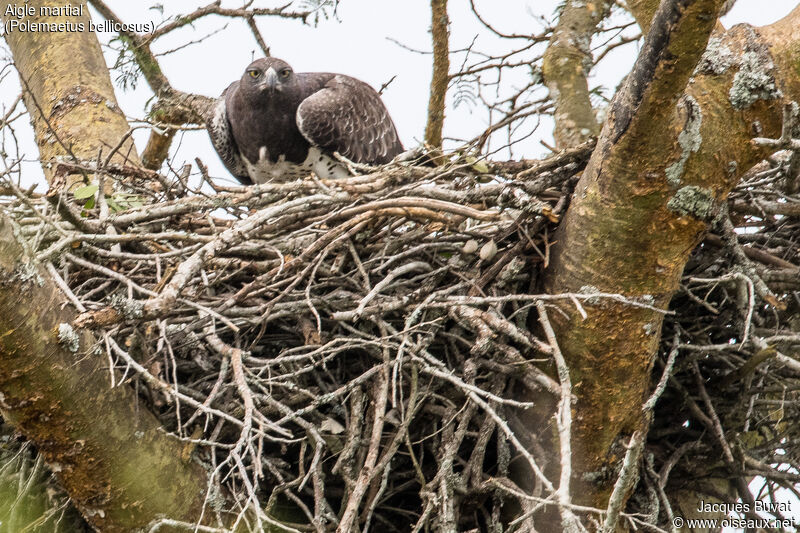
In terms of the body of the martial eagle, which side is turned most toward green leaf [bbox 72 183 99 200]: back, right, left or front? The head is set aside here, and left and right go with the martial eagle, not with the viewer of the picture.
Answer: front

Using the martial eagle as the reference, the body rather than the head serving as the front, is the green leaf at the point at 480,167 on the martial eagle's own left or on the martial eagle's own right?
on the martial eagle's own left

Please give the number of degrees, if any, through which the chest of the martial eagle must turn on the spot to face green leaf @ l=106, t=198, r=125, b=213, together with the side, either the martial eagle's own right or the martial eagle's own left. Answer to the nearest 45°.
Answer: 0° — it already faces it

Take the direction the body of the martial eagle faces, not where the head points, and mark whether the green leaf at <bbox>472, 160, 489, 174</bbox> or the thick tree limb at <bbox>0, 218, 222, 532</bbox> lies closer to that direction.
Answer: the thick tree limb

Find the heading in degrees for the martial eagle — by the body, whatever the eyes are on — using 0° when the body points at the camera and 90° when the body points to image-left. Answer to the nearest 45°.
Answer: approximately 45°

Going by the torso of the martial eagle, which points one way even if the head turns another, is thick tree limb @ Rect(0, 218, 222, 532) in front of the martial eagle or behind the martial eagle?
in front

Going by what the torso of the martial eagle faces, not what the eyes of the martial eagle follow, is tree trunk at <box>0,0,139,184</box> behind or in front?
in front
